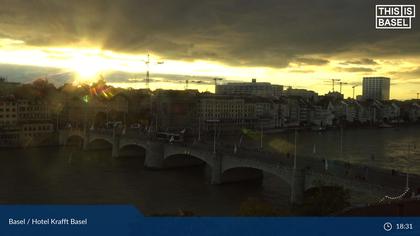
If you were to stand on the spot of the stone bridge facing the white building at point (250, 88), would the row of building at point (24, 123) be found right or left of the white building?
left

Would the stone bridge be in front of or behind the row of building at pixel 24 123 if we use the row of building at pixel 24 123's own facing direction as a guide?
in front

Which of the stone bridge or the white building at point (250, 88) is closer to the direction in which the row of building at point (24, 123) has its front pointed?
the stone bridge

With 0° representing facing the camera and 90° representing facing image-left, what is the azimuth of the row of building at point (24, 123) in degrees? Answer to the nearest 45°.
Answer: approximately 0°

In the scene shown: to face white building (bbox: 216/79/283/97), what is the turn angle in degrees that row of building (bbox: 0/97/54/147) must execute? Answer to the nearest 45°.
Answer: approximately 135° to its left
